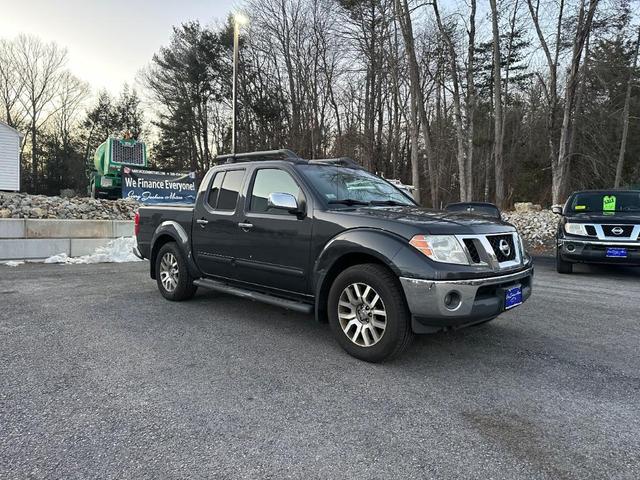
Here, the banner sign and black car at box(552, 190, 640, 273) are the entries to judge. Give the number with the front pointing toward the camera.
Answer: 2

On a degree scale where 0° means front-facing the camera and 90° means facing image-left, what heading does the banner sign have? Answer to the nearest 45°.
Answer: approximately 0°

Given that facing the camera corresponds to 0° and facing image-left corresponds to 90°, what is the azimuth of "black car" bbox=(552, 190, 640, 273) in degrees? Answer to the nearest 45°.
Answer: approximately 0°

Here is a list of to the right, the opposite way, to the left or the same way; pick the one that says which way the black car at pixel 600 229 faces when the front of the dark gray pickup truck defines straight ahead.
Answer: to the right

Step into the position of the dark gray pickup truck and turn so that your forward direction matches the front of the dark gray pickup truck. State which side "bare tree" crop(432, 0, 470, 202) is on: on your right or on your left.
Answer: on your left

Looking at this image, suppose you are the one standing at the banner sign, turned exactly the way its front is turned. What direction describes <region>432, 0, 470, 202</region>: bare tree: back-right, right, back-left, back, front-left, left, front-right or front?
left

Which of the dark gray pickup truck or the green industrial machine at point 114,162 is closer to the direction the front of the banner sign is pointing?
the dark gray pickup truck

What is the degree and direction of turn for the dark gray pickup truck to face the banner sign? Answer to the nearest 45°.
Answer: approximately 180°

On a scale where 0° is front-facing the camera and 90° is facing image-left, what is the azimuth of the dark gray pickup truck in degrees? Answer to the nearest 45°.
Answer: approximately 315°
